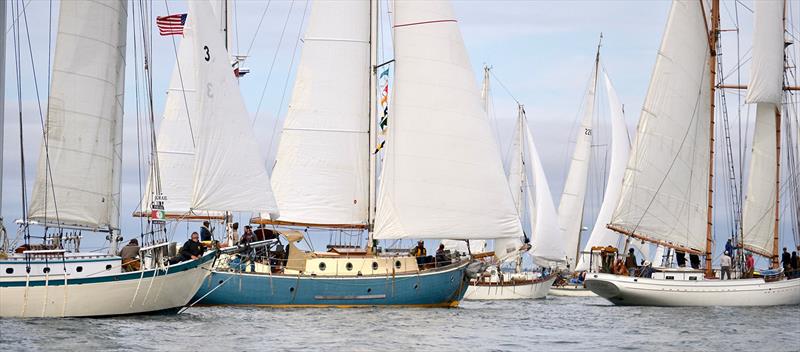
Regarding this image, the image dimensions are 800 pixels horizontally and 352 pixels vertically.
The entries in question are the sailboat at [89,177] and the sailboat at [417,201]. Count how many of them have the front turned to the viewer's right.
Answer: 2

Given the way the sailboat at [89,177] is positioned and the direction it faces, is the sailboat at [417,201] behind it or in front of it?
in front

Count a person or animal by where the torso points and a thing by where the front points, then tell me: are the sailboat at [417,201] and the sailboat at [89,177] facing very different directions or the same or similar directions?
same or similar directions

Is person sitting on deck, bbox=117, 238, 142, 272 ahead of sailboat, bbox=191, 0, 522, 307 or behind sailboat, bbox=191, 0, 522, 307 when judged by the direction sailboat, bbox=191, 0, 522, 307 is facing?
behind

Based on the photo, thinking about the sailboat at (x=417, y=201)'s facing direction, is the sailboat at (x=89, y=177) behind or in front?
behind

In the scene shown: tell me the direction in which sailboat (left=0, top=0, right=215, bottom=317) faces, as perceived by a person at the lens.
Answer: facing to the right of the viewer

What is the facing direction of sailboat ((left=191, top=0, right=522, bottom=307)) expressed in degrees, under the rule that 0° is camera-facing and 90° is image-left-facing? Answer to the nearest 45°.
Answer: approximately 270°
